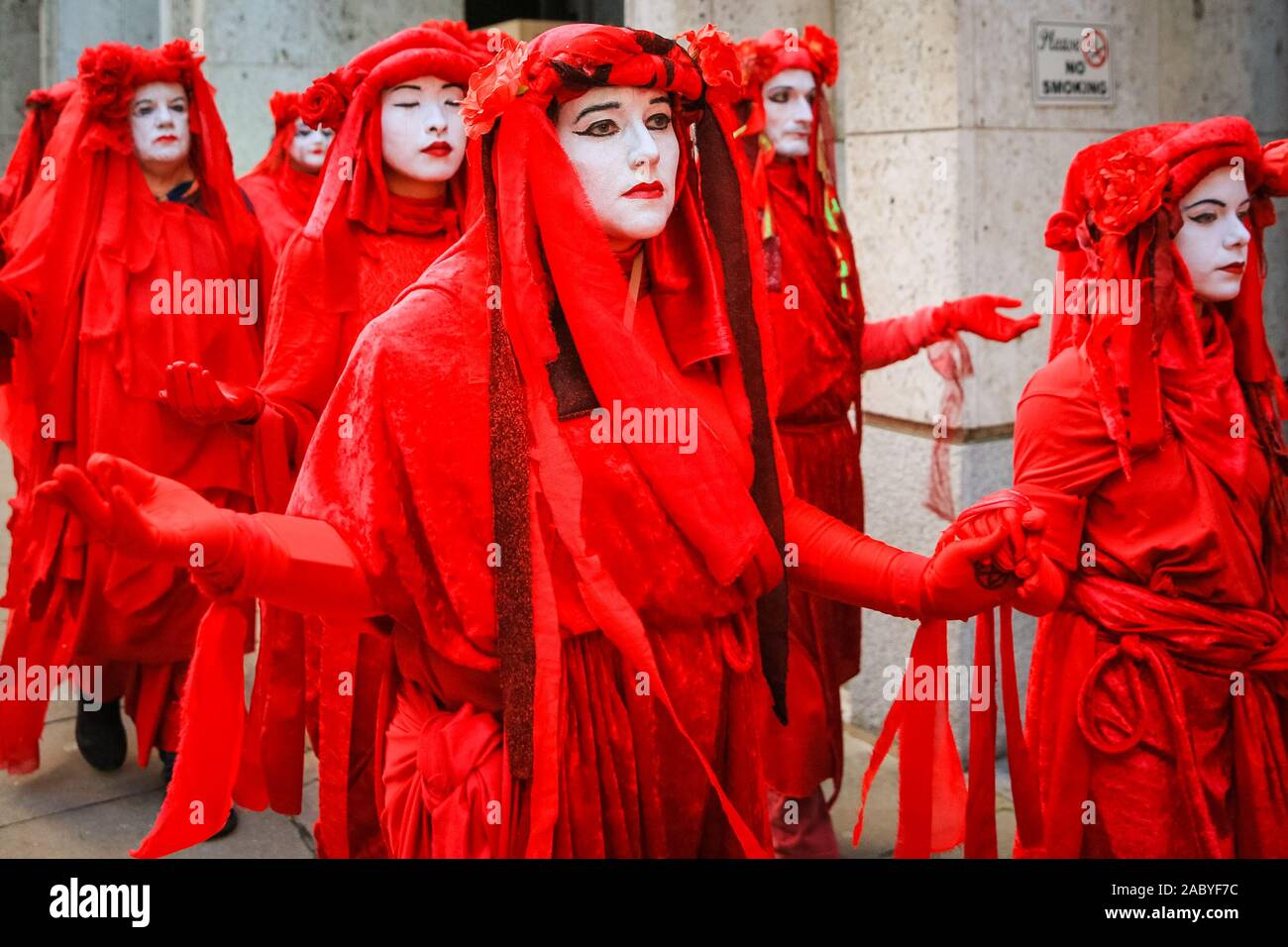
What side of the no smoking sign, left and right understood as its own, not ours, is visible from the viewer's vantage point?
front

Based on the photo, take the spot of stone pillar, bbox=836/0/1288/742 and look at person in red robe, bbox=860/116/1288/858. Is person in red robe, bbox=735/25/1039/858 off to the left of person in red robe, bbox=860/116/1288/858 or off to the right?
right

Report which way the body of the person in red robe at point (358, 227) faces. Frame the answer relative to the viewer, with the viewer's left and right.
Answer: facing the viewer and to the right of the viewer

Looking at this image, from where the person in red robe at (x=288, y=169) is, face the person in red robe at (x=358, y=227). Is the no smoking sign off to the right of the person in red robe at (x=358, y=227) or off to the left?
left

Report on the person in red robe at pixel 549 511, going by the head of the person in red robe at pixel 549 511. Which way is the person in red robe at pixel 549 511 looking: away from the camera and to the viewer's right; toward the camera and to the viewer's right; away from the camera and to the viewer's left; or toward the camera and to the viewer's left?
toward the camera and to the viewer's right

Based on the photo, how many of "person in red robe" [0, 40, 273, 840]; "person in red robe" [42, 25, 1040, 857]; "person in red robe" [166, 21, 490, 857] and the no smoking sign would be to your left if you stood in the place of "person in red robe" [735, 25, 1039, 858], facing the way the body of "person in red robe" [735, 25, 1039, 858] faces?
1

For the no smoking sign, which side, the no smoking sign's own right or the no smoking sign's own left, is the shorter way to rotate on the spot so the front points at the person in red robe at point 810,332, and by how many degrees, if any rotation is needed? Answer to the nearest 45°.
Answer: approximately 45° to the no smoking sign's own right

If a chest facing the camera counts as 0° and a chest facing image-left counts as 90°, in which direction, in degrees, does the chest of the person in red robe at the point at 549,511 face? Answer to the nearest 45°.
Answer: approximately 315°
